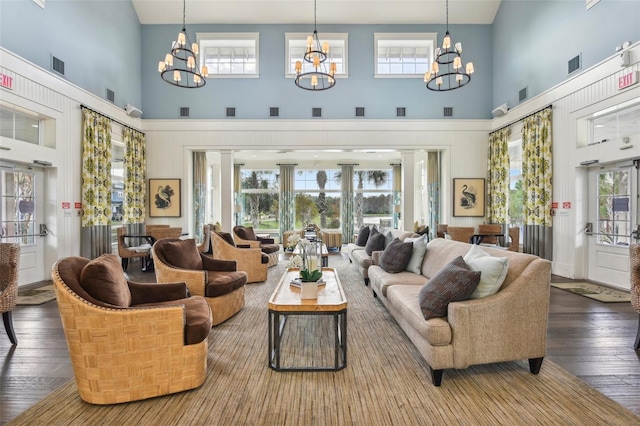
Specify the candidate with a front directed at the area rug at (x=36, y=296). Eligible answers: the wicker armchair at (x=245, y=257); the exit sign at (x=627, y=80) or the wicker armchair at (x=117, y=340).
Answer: the exit sign

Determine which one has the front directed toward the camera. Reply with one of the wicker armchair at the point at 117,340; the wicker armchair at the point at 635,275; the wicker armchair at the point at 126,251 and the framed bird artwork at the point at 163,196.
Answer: the framed bird artwork

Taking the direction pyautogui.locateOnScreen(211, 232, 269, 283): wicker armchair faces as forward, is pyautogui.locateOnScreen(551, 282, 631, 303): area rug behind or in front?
in front

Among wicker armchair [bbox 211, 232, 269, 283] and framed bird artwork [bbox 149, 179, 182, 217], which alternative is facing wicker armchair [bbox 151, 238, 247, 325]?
the framed bird artwork

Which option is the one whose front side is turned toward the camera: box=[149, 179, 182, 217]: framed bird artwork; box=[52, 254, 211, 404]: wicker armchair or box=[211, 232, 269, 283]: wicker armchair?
the framed bird artwork

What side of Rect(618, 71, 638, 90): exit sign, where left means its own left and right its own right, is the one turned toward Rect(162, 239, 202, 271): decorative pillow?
front

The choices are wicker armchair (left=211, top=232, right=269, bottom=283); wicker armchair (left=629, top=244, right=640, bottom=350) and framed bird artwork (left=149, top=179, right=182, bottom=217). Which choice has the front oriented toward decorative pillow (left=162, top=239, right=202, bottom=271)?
the framed bird artwork

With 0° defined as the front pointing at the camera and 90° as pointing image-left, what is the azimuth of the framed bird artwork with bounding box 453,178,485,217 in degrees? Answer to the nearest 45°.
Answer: approximately 0°

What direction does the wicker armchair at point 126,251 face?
to the viewer's right

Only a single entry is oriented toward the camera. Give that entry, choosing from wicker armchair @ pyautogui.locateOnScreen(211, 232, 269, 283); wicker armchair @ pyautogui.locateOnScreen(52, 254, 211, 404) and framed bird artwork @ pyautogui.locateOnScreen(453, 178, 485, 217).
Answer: the framed bird artwork

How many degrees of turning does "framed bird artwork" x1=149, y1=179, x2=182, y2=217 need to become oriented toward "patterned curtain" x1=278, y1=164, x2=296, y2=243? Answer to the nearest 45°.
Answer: approximately 135° to its left

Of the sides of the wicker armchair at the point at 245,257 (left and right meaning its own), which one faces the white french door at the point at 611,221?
front
